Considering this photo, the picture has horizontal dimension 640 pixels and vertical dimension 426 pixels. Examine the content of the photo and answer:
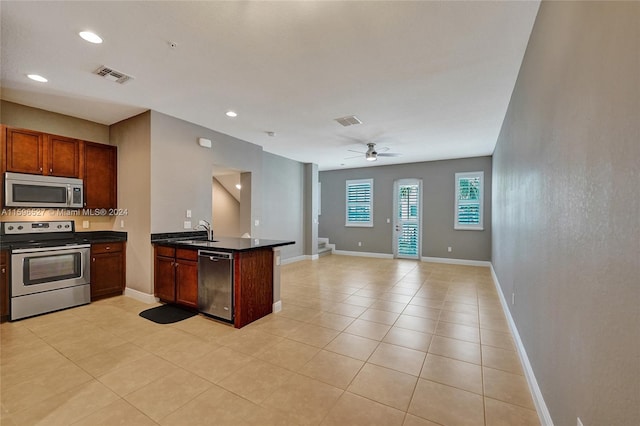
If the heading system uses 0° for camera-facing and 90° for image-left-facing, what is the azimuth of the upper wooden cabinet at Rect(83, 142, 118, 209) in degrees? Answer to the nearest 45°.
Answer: approximately 315°

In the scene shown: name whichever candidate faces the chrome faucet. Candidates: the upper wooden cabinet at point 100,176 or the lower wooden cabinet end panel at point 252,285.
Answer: the upper wooden cabinet

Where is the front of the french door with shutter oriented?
toward the camera

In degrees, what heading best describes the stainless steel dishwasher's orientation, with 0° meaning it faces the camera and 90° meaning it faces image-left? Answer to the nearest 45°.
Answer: approximately 45°

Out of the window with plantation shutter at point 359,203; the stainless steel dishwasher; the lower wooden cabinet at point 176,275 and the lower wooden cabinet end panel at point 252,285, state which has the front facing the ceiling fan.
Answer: the window with plantation shutter

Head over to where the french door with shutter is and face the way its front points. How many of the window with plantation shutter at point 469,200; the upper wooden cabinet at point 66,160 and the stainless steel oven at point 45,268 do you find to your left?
1

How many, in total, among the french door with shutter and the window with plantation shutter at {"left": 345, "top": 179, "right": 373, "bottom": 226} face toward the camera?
2

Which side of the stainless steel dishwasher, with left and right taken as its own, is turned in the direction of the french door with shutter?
back

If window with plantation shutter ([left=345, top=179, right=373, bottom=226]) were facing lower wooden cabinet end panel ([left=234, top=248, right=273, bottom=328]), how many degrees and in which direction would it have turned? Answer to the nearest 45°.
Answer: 0° — it already faces it

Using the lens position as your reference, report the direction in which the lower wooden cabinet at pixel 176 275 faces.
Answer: facing the viewer and to the left of the viewer

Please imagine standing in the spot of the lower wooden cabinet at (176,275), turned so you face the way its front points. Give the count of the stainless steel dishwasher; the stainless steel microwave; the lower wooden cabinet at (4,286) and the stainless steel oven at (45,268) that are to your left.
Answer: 1

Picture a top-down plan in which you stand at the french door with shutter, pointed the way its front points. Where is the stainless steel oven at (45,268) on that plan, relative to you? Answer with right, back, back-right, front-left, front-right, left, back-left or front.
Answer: front-right

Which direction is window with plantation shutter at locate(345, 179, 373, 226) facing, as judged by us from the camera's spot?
facing the viewer
